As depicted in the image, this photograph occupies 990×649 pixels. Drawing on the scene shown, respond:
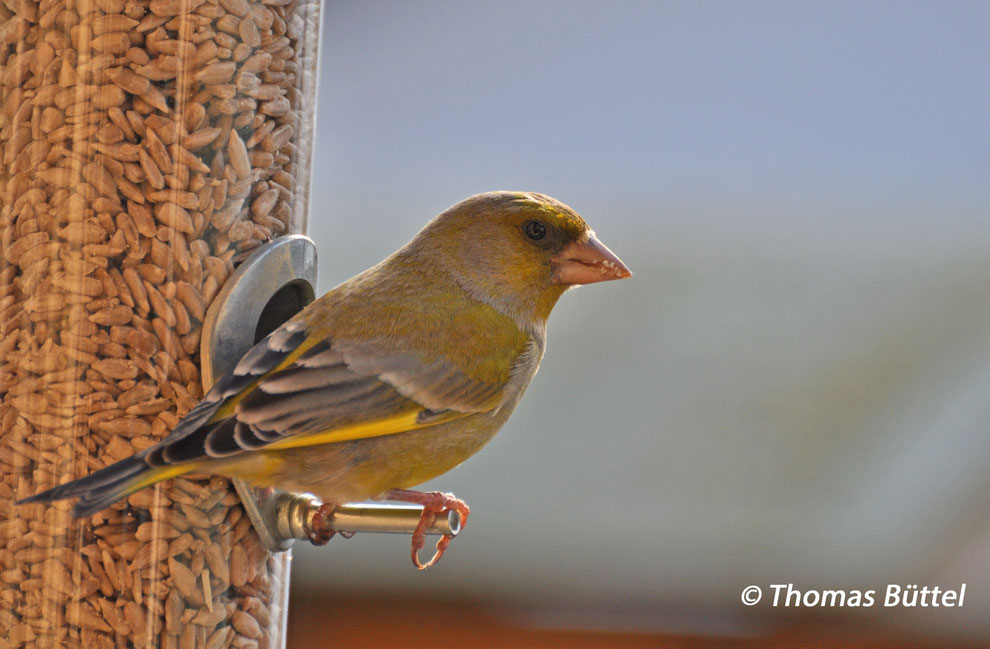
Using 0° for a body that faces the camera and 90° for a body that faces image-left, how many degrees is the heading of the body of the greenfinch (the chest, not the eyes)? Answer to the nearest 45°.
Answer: approximately 270°
